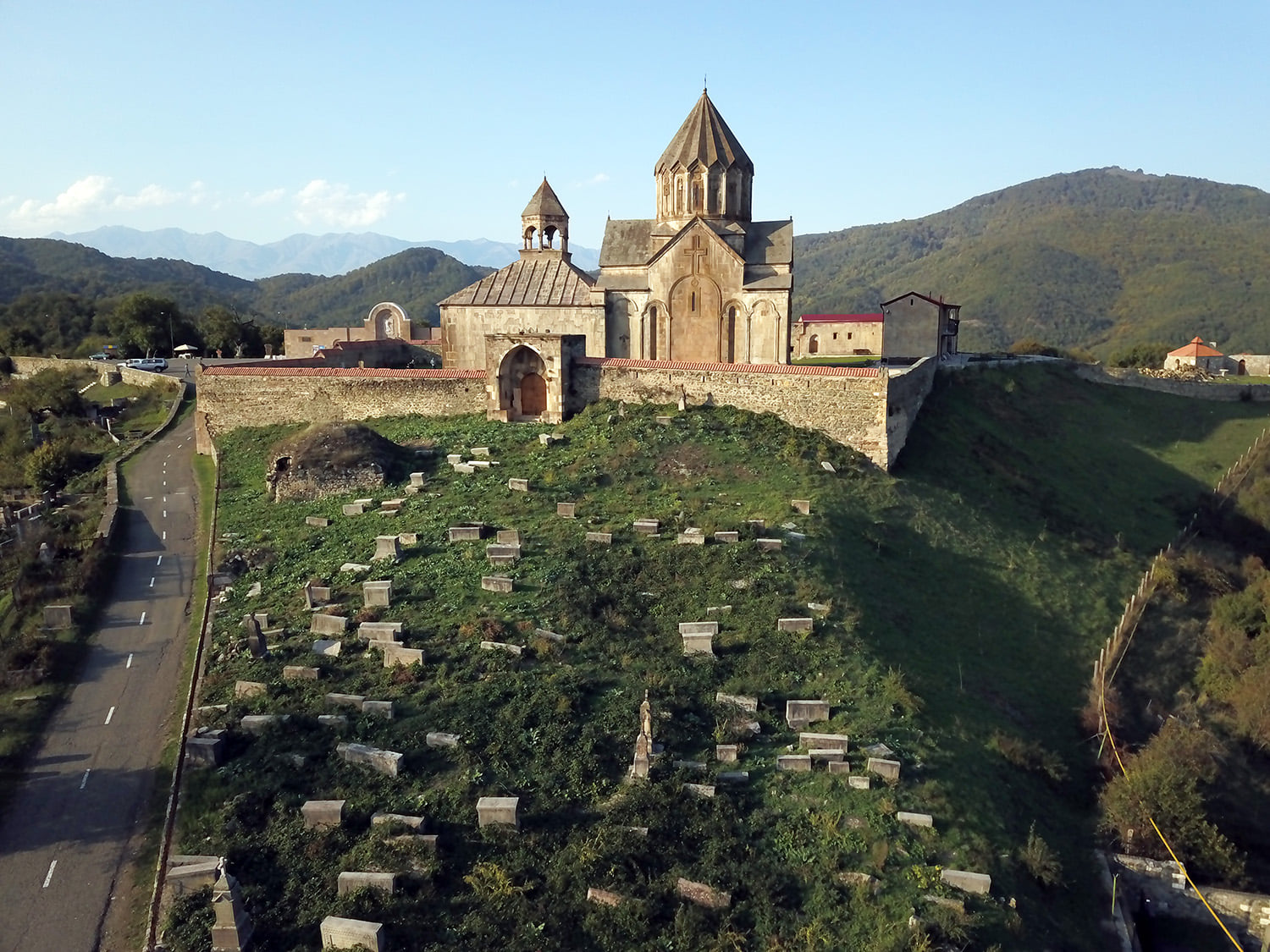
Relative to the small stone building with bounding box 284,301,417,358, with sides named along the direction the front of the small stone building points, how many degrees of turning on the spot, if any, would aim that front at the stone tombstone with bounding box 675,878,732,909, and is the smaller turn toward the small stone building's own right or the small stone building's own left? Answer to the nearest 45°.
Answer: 0° — it already faces it

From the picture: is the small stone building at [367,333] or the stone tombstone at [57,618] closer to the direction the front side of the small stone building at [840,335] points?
the stone tombstone

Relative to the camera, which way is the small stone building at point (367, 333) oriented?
toward the camera

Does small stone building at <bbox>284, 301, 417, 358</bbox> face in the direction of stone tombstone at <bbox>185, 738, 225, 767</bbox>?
yes

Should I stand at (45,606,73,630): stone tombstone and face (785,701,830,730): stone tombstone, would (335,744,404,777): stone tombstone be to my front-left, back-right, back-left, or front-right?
front-right

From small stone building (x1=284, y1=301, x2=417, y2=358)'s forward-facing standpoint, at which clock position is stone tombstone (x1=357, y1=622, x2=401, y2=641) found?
The stone tombstone is roughly at 12 o'clock from the small stone building.

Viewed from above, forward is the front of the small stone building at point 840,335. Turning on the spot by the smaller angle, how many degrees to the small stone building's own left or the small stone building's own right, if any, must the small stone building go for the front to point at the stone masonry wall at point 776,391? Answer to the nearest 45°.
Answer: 0° — it already faces it

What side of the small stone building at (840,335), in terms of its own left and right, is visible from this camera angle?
front

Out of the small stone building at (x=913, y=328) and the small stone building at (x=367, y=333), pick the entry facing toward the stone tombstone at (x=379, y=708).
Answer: the small stone building at (x=367, y=333)

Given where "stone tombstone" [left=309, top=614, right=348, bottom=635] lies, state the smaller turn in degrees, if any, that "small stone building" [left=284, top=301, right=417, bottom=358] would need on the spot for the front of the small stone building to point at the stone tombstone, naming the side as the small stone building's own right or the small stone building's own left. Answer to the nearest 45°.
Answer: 0° — it already faces it

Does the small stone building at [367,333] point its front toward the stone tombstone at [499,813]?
yes

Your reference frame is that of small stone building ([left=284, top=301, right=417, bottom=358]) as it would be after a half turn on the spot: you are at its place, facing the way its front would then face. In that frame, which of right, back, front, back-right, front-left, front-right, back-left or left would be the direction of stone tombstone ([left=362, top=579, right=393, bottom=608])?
back

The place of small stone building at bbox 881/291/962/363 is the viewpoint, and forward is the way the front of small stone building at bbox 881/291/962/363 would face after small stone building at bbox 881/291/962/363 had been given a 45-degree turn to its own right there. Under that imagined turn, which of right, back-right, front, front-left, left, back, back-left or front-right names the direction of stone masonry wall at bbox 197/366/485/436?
right

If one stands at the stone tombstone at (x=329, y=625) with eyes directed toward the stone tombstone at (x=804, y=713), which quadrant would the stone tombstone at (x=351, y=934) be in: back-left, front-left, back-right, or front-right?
front-right

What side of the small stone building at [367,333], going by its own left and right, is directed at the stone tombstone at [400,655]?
front

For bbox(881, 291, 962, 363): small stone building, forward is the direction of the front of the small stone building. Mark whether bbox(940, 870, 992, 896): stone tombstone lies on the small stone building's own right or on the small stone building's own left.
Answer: on the small stone building's own right

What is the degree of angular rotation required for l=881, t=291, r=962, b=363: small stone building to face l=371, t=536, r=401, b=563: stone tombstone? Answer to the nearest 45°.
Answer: approximately 90° to its right
